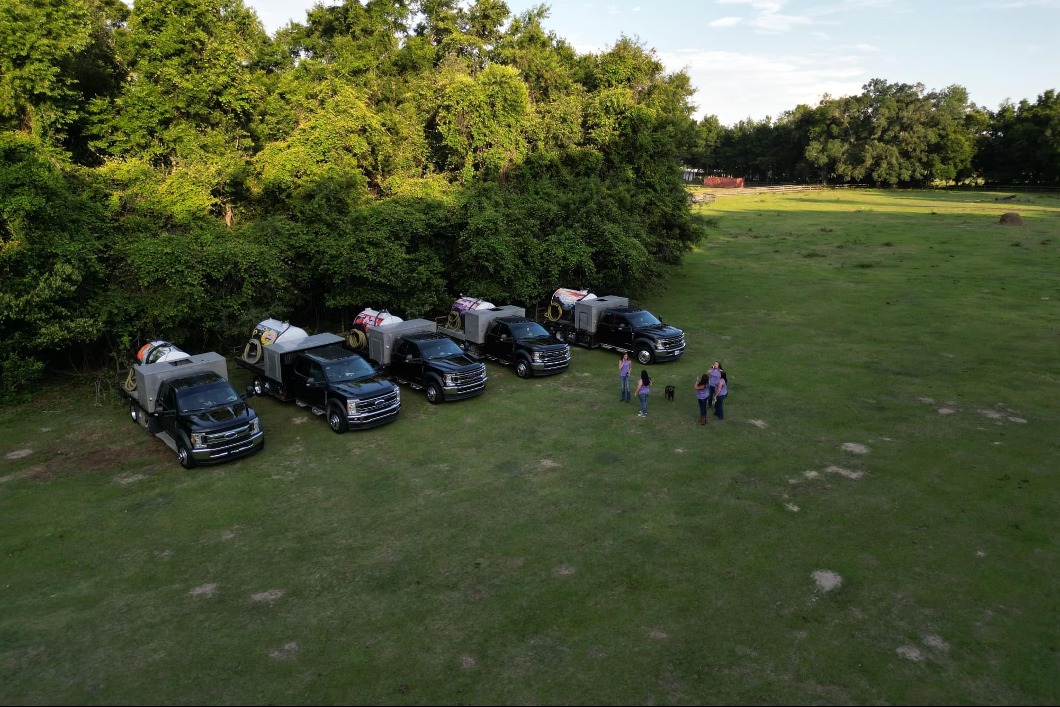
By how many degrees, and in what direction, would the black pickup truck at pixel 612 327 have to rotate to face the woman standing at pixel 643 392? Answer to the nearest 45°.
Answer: approximately 45° to its right

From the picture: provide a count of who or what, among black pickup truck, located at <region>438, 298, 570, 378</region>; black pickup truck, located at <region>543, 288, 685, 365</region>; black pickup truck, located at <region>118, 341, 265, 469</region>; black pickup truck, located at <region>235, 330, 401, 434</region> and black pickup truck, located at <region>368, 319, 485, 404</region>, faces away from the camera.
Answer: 0

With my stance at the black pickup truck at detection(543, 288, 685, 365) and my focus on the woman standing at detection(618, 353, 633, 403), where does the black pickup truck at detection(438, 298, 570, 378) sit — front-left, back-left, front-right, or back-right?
front-right

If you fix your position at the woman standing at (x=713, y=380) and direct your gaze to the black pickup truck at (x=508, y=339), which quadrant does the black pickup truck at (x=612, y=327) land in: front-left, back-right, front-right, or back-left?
front-right

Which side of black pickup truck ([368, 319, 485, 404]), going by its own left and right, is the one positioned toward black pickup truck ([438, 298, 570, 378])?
left

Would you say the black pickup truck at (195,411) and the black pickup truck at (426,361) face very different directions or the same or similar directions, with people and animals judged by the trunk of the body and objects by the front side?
same or similar directions

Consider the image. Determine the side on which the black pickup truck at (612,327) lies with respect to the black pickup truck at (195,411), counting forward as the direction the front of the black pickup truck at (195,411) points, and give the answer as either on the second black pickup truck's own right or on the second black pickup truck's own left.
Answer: on the second black pickup truck's own left

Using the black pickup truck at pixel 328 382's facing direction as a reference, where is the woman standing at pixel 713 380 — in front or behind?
in front

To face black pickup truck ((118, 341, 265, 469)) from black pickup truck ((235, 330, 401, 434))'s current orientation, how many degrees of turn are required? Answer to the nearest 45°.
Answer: approximately 90° to its right

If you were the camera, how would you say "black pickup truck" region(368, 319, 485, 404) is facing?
facing the viewer and to the right of the viewer

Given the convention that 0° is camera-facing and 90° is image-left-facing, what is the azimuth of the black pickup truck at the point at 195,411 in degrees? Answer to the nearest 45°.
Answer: approximately 315°

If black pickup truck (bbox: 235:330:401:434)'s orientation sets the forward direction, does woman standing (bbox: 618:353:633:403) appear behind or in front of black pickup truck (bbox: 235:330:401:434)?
in front
